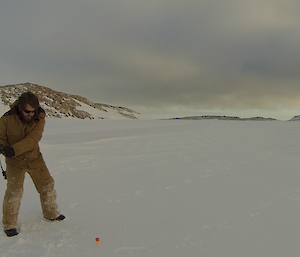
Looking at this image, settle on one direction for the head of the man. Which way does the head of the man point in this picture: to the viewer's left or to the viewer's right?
to the viewer's right

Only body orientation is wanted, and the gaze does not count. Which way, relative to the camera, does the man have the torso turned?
toward the camera
